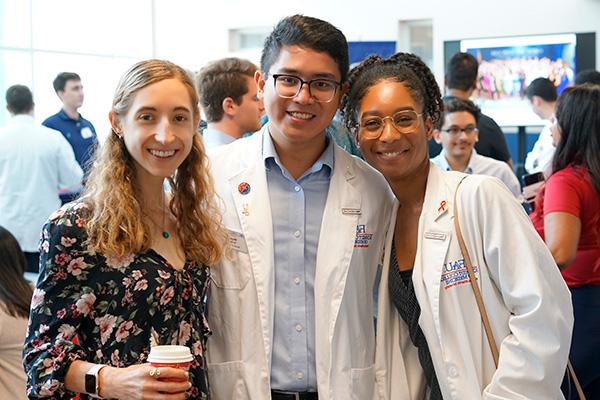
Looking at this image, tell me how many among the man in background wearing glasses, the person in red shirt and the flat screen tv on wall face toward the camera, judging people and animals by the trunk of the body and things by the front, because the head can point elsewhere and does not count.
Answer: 2

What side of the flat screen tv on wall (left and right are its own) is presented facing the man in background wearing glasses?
front

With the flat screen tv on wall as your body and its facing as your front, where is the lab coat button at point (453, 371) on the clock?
The lab coat button is roughly at 12 o'clock from the flat screen tv on wall.

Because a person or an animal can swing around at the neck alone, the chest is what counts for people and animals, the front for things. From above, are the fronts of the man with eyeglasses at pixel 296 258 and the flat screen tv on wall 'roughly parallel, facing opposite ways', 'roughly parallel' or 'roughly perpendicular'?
roughly parallel

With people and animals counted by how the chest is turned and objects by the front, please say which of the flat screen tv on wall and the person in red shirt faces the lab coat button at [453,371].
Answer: the flat screen tv on wall

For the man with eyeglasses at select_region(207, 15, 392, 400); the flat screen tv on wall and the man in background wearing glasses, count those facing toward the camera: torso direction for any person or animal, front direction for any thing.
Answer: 3

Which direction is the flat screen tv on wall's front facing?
toward the camera

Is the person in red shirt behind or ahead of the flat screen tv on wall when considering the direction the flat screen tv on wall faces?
ahead

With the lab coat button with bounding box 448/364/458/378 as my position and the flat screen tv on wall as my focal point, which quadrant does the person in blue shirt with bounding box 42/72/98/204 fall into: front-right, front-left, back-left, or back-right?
front-left

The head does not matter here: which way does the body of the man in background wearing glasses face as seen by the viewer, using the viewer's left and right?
facing the viewer

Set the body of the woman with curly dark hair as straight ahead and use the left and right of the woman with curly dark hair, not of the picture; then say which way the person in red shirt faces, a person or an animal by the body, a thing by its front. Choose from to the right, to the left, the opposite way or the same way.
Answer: to the right

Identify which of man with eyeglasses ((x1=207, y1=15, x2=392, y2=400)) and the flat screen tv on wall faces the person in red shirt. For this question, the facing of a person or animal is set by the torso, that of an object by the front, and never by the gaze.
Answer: the flat screen tv on wall

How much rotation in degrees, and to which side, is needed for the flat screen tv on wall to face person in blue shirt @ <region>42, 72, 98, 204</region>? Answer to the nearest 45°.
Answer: approximately 45° to its right

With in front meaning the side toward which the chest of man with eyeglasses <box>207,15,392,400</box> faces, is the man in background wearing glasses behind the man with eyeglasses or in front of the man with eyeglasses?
behind

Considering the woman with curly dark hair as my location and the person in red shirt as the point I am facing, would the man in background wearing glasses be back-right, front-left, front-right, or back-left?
front-left

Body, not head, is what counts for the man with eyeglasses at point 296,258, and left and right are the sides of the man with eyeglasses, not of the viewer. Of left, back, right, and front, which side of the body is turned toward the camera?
front
